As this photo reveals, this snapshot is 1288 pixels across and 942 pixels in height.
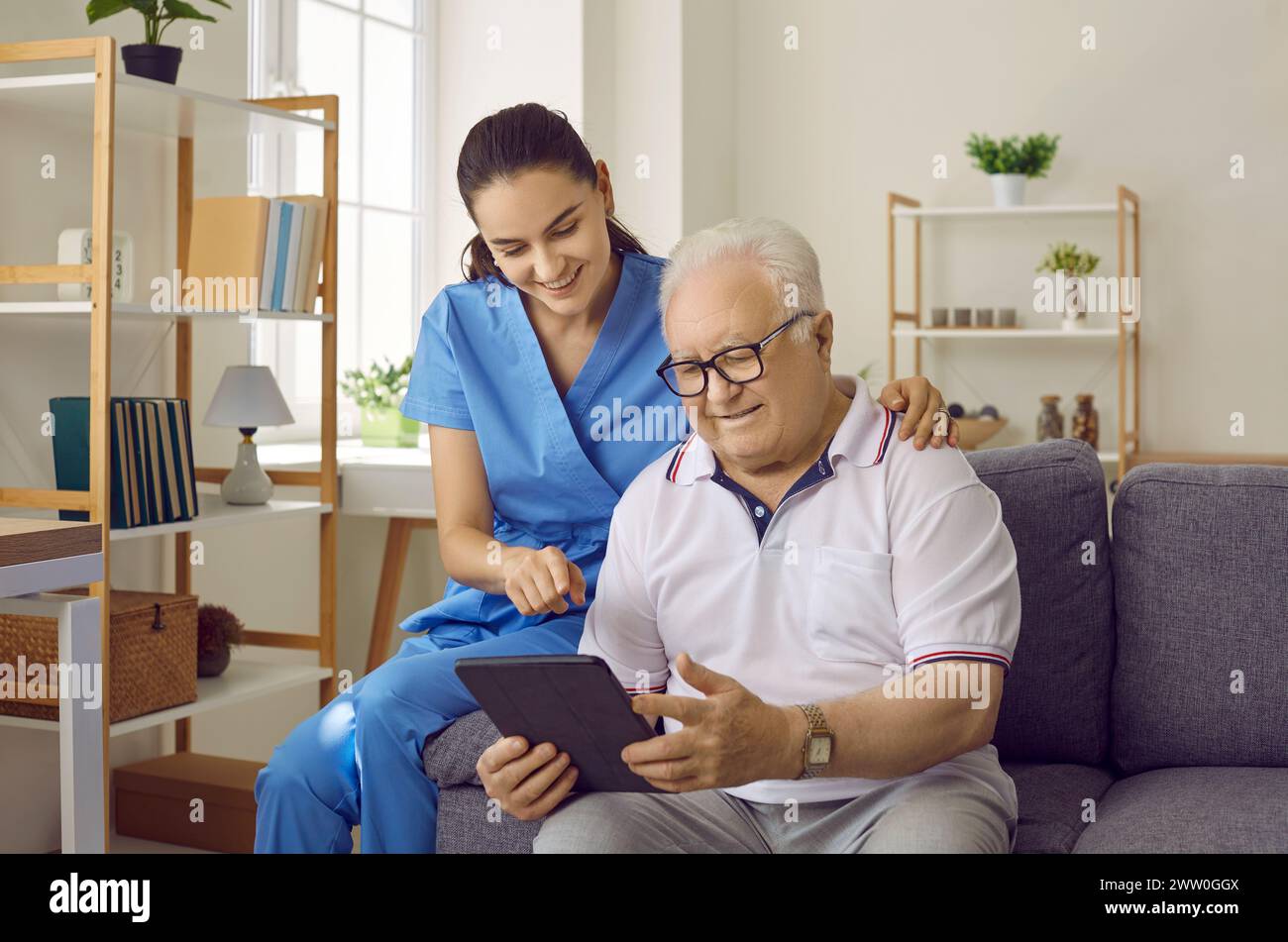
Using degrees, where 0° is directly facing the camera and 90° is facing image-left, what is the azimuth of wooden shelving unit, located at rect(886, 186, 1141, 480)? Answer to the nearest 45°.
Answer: approximately 0°

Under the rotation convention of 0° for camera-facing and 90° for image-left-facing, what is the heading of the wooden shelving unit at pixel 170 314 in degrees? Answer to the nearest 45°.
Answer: approximately 315°

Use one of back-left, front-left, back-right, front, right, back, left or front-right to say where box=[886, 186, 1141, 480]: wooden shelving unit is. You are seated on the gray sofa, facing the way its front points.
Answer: back

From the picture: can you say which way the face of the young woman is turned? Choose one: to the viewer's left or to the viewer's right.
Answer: to the viewer's right

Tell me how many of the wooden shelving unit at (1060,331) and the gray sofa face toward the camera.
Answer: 2

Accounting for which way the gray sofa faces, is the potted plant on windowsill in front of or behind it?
behind
